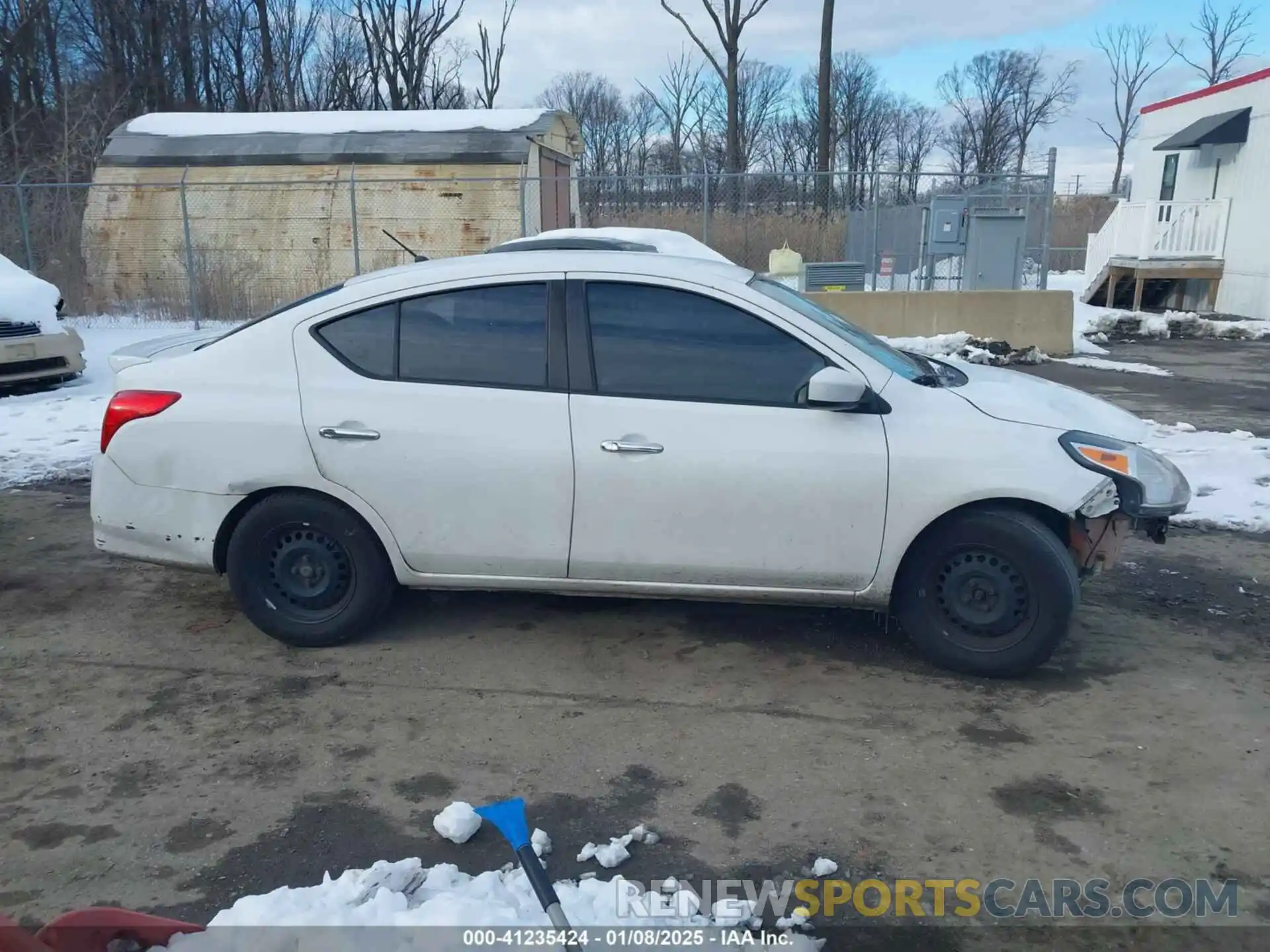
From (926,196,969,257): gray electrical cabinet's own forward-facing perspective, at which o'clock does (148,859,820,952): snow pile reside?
The snow pile is roughly at 12 o'clock from the gray electrical cabinet.

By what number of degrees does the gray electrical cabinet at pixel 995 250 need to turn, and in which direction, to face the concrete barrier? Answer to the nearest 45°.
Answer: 0° — it already faces it

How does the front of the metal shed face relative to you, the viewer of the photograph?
facing to the right of the viewer

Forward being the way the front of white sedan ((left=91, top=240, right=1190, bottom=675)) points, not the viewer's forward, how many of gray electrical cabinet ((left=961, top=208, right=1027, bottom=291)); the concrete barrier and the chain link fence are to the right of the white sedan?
0

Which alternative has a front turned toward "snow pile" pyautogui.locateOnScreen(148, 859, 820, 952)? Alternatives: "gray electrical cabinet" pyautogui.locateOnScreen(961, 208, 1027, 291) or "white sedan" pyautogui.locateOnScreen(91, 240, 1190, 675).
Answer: the gray electrical cabinet

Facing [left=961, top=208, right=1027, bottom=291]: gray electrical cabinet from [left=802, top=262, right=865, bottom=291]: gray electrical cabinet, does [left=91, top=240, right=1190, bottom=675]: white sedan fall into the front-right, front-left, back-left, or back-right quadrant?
back-right

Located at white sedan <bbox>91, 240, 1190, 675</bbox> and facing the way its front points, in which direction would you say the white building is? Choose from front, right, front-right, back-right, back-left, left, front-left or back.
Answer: front-left

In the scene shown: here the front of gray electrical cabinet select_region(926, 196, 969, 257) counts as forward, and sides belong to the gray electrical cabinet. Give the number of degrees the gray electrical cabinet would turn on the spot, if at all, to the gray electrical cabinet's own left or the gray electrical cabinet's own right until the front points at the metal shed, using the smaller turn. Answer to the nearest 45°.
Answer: approximately 90° to the gray electrical cabinet's own right

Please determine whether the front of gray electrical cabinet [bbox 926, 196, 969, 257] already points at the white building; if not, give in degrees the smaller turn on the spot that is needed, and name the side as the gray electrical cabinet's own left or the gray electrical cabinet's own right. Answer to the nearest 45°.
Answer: approximately 135° to the gray electrical cabinet's own left

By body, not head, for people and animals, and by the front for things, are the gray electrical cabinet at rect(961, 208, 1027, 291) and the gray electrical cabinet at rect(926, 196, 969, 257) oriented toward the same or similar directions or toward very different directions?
same or similar directions

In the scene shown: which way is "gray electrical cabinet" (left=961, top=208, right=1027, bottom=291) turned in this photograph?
toward the camera

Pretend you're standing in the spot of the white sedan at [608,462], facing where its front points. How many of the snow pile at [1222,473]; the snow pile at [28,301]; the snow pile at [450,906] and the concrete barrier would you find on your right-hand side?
1

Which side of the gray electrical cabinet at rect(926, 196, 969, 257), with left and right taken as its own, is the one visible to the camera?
front

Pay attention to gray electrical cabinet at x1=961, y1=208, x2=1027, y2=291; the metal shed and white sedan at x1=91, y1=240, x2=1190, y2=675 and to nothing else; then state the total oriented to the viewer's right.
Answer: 2

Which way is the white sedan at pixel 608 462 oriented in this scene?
to the viewer's right
